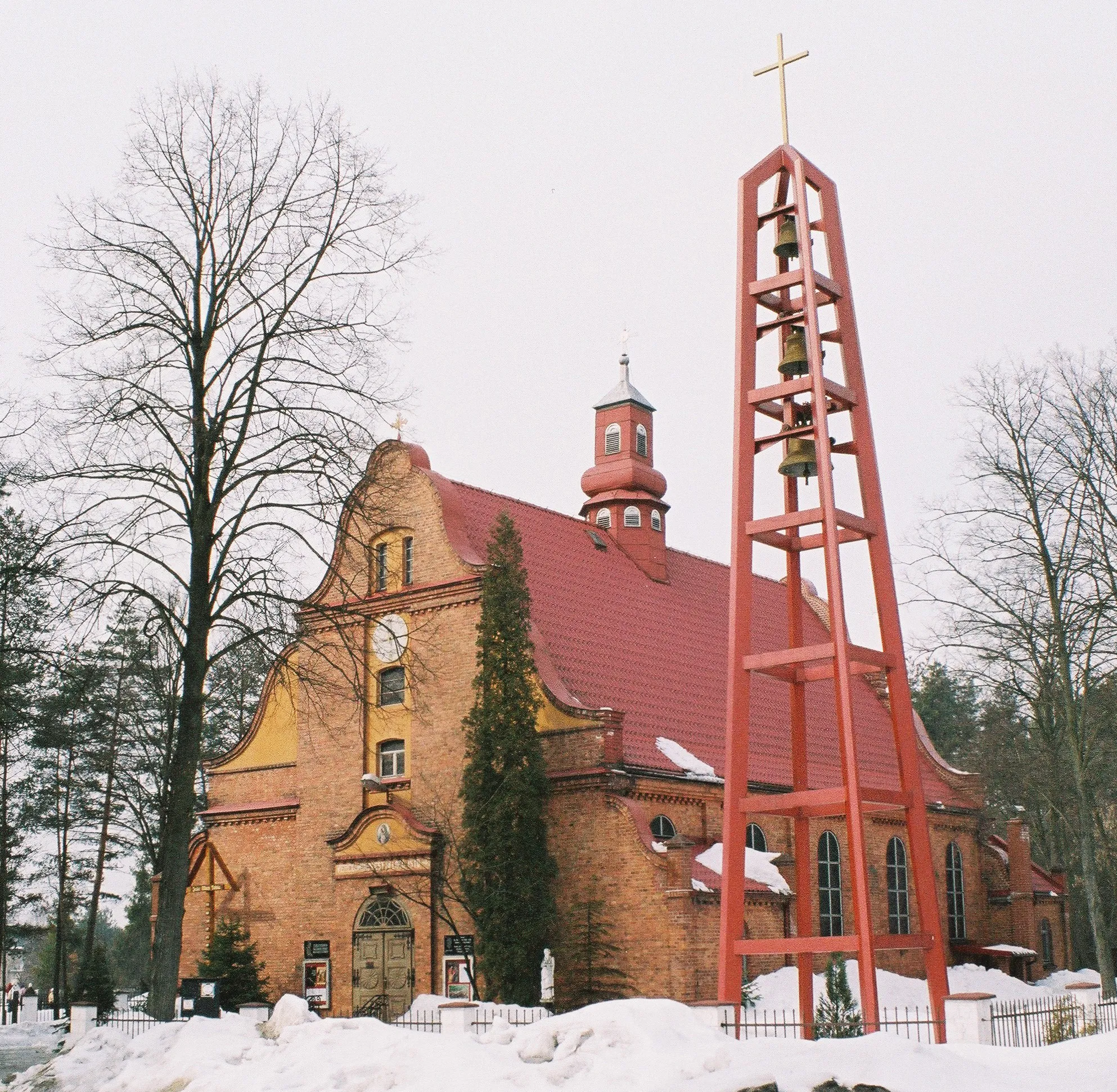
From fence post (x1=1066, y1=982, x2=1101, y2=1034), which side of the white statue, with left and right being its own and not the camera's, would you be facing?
left

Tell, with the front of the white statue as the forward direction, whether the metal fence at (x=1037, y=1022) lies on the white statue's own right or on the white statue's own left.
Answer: on the white statue's own left

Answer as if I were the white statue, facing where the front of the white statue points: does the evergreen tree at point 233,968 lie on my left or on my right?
on my right

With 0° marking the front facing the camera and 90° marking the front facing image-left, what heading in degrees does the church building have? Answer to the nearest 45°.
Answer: approximately 45°

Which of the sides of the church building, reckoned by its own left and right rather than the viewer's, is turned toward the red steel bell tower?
left

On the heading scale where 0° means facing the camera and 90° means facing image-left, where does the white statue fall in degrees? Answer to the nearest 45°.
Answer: approximately 45°

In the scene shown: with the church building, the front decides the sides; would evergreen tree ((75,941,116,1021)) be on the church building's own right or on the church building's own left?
on the church building's own right

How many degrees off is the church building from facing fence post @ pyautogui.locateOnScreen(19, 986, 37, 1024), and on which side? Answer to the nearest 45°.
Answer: approximately 90° to its right

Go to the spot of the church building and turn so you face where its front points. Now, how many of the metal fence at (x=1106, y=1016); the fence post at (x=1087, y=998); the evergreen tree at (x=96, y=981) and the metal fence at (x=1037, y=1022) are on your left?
3
